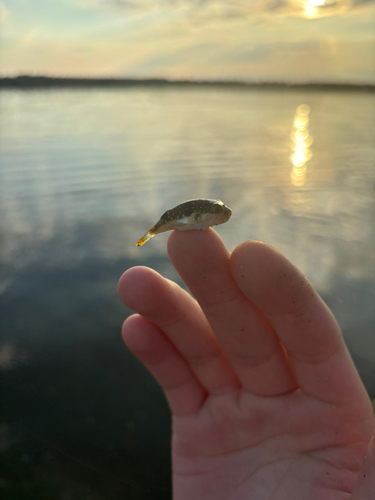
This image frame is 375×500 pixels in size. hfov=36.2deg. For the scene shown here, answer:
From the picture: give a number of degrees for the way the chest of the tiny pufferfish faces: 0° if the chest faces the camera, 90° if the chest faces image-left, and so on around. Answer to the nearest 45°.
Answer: approximately 270°
